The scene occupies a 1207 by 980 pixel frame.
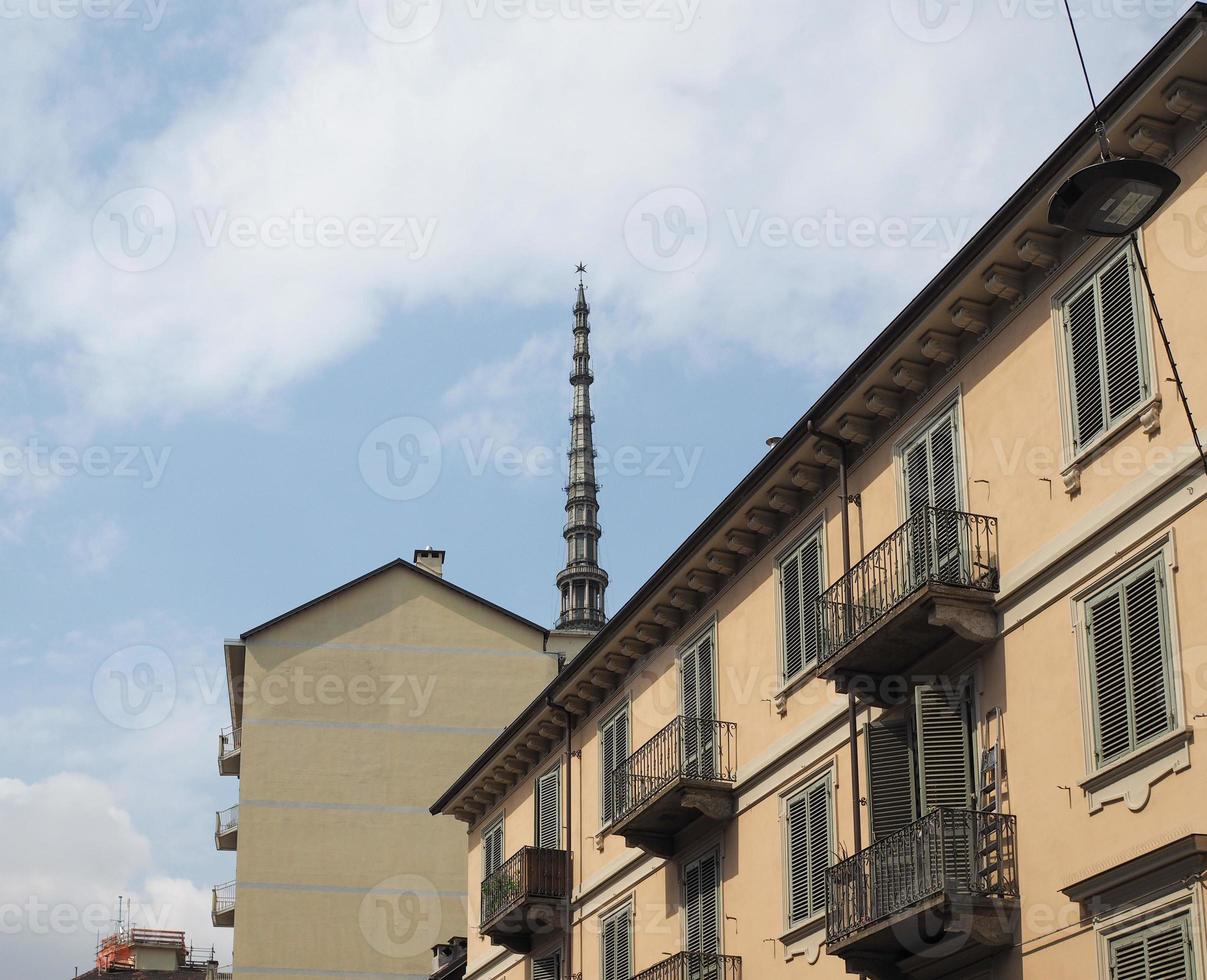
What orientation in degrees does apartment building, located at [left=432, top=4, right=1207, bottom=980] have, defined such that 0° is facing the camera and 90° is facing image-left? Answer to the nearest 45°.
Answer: approximately 45°
